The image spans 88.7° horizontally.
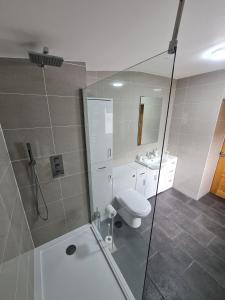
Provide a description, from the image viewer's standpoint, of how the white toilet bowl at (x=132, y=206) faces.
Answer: facing the viewer and to the right of the viewer

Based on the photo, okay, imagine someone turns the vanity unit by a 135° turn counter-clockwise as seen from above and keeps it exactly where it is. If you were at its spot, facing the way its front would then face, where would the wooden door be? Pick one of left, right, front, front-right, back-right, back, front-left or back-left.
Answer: front-right

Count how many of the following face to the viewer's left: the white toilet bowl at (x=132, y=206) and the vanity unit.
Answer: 0
